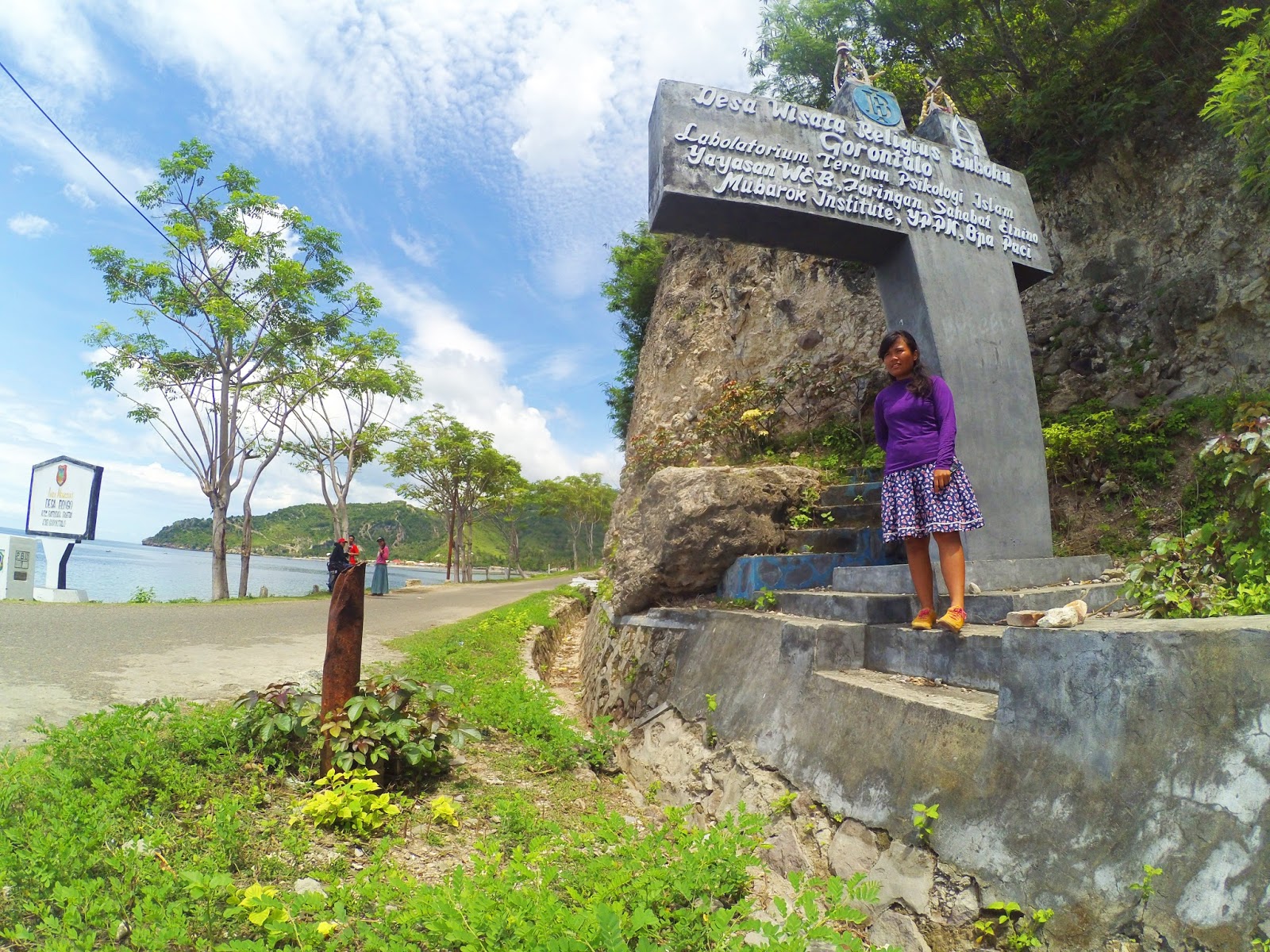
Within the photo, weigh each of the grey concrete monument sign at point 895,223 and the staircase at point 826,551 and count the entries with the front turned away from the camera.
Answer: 0

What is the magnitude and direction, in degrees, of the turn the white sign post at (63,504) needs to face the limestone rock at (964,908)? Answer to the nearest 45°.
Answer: approximately 45° to its left

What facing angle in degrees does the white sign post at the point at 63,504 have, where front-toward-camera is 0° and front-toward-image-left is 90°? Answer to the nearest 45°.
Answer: approximately 45°

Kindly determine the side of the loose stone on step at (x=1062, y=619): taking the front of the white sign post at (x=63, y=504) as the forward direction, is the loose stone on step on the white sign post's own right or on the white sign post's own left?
on the white sign post's own left

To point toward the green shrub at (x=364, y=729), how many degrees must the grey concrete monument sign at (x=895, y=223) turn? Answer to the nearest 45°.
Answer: approximately 90° to its right

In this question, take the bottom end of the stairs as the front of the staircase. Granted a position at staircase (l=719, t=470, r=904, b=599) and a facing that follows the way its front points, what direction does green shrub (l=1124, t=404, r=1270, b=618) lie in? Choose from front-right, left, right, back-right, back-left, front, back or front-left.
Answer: left

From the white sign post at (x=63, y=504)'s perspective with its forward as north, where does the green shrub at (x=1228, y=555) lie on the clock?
The green shrub is roughly at 10 o'clock from the white sign post.

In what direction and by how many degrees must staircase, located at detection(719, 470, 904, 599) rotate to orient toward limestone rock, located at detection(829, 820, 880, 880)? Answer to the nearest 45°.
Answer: approximately 45° to its left

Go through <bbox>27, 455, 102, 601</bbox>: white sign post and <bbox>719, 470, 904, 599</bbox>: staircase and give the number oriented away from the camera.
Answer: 0

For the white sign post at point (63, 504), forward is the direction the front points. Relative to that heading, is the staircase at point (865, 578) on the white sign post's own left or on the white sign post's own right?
on the white sign post's own left

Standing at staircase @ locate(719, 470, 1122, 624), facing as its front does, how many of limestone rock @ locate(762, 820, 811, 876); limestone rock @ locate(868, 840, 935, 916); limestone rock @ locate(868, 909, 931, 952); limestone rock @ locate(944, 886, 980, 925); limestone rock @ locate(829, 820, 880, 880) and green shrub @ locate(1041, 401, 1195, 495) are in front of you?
5
